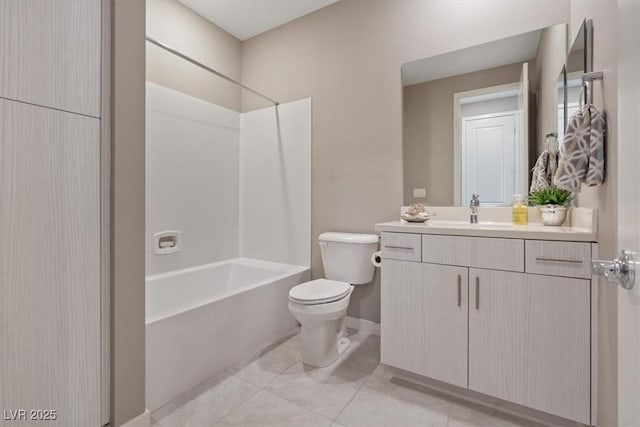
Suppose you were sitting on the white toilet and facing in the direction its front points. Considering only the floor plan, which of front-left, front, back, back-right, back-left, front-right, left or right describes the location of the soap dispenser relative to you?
back-left

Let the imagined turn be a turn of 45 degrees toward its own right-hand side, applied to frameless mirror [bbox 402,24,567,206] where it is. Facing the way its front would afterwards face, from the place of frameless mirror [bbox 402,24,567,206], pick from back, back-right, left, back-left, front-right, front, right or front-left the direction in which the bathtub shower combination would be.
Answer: front

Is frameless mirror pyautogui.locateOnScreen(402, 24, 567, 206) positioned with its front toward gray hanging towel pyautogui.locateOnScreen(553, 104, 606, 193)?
no

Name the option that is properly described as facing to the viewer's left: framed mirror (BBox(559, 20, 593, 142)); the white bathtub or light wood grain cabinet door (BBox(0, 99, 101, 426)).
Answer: the framed mirror

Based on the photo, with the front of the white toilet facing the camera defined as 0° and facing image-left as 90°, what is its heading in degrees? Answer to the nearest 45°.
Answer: approximately 45°

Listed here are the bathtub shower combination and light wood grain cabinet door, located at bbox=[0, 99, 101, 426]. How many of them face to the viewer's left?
0

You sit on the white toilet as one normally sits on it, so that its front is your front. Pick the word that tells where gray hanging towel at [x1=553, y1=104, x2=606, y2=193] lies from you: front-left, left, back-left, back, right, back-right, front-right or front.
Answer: left

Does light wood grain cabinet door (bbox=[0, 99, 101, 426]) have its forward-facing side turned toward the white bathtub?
no

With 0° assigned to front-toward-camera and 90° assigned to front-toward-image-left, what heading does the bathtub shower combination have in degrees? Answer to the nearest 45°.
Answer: approximately 315°

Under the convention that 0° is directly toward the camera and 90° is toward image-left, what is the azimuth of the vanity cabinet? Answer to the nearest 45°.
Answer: approximately 45°

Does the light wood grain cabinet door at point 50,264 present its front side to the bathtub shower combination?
no

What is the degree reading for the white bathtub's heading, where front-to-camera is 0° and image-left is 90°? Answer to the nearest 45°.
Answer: approximately 315°

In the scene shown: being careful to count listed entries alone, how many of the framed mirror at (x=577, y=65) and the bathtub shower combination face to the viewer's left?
1

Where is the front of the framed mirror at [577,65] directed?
to the viewer's left

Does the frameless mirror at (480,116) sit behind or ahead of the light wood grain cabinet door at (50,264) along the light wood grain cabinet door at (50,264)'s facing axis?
ahead

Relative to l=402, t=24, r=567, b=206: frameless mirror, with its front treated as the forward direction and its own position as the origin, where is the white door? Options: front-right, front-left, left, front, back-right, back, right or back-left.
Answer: front-left
